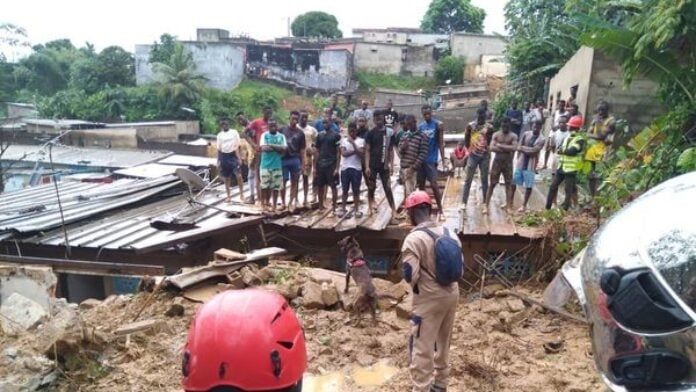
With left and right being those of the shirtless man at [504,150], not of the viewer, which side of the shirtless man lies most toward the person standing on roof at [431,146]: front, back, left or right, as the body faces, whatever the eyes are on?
right

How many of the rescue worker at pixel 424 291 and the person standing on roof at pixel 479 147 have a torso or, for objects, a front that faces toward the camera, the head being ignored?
1

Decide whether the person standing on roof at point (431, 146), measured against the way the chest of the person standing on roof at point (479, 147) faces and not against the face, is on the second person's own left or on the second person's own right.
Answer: on the second person's own right

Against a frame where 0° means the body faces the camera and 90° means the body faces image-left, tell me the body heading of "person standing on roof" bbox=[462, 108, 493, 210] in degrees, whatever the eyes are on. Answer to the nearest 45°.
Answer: approximately 0°

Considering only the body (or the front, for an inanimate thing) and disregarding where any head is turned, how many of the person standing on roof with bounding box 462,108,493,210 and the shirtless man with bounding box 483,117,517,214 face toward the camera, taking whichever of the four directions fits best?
2

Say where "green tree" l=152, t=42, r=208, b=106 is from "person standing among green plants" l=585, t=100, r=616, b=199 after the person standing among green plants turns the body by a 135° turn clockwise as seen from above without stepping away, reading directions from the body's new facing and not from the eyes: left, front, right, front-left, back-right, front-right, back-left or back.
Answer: front-left

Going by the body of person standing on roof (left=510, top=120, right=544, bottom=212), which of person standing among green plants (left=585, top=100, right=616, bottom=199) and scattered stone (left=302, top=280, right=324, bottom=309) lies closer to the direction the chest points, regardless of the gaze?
the scattered stone

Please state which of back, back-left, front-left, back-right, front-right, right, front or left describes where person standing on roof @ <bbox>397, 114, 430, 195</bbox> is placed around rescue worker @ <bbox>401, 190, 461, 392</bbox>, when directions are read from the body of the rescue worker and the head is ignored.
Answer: front-right

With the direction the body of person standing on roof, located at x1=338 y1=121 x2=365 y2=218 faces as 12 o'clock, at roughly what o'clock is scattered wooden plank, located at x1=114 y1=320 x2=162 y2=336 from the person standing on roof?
The scattered wooden plank is roughly at 1 o'clock from the person standing on roof.
